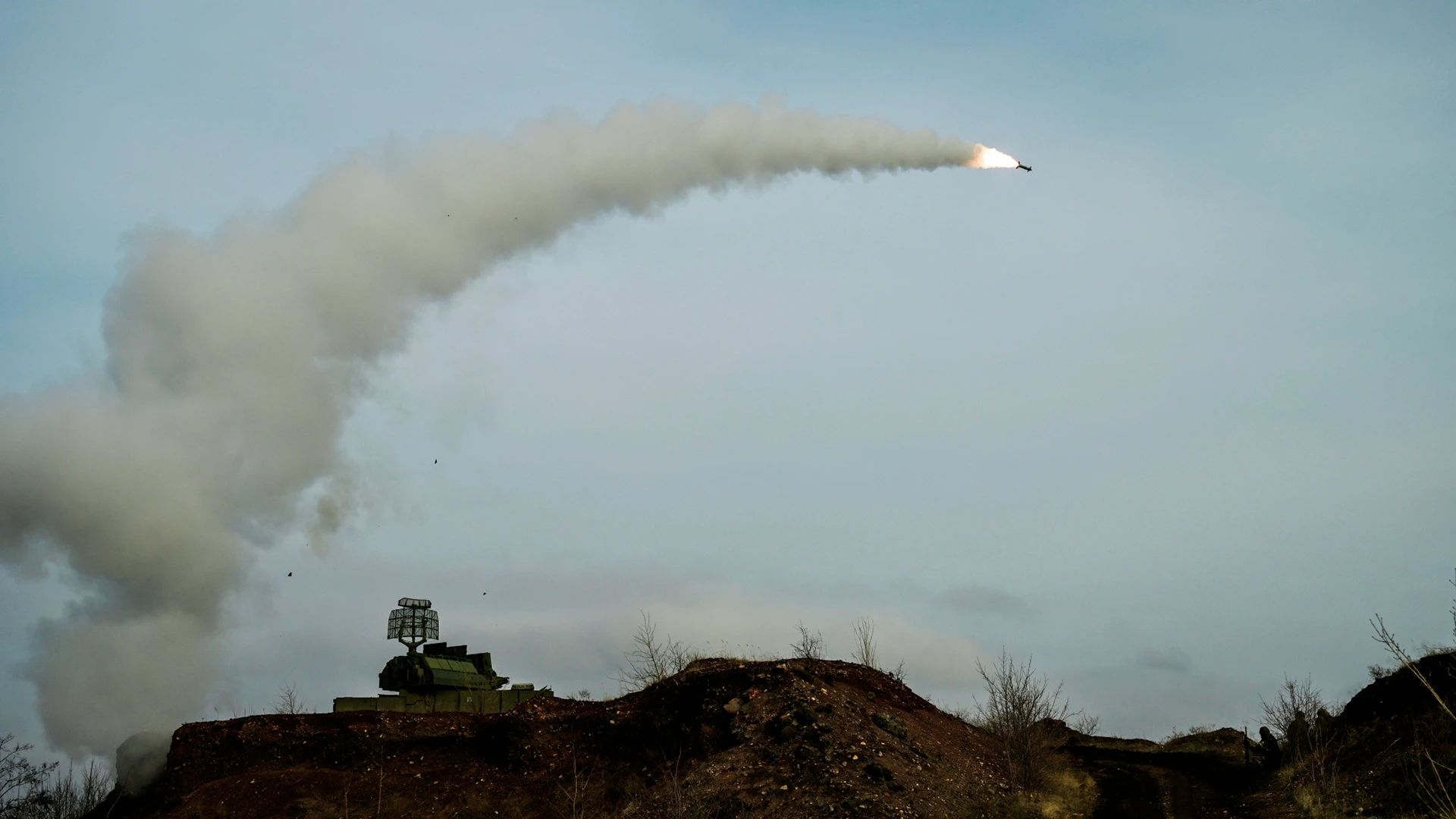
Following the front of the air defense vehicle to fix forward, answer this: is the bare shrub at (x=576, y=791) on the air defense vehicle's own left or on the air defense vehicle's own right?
on the air defense vehicle's own right

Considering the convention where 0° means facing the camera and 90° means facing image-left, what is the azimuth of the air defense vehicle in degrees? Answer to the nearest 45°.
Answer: approximately 270°

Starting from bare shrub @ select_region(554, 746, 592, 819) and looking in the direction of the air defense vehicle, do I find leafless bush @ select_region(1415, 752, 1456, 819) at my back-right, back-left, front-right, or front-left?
back-right

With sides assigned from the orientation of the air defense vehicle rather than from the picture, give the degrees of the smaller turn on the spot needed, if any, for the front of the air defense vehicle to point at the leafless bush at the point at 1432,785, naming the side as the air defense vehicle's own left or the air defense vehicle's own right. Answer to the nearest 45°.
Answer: approximately 45° to the air defense vehicle's own right

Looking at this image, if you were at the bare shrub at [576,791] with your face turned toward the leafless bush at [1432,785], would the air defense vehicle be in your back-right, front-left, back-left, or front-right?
back-left
